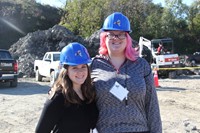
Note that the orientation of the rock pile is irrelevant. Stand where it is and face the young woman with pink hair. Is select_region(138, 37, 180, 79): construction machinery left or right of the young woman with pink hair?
left

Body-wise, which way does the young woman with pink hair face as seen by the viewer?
toward the camera

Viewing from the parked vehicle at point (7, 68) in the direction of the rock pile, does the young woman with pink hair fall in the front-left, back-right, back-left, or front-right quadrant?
back-right
